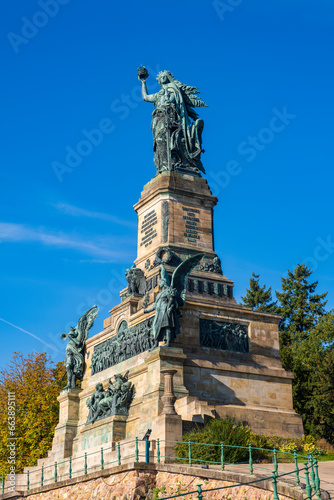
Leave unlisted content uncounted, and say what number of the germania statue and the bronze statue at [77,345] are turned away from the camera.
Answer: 0

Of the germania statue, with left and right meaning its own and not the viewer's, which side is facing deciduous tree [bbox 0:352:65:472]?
right

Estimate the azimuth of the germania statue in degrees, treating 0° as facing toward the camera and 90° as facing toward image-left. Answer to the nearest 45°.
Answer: approximately 45°

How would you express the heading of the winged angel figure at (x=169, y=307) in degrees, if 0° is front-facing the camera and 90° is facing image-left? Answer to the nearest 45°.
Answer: approximately 45°

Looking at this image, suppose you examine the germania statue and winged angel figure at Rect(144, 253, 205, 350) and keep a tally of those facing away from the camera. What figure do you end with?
0

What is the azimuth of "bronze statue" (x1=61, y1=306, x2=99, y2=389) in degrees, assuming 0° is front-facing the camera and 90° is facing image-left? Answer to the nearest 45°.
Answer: approximately 45°
